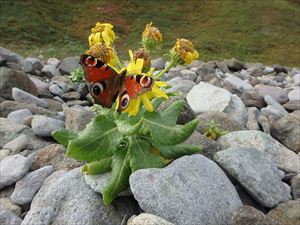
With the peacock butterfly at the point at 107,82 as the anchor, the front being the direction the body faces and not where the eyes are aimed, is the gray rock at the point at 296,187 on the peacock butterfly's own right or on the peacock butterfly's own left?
on the peacock butterfly's own right

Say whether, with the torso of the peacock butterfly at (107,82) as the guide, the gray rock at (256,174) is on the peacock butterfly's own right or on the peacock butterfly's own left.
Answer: on the peacock butterfly's own right

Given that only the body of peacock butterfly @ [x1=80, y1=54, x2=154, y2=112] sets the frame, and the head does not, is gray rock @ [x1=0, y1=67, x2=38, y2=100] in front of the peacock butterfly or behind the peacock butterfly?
in front

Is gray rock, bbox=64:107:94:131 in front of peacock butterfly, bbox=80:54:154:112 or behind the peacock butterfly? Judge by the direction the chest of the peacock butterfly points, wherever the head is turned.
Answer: in front

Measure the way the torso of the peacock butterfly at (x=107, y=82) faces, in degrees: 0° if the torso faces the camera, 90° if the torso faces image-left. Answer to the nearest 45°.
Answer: approximately 180°

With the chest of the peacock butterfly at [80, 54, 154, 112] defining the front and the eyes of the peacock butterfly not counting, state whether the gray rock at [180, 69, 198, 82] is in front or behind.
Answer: in front
